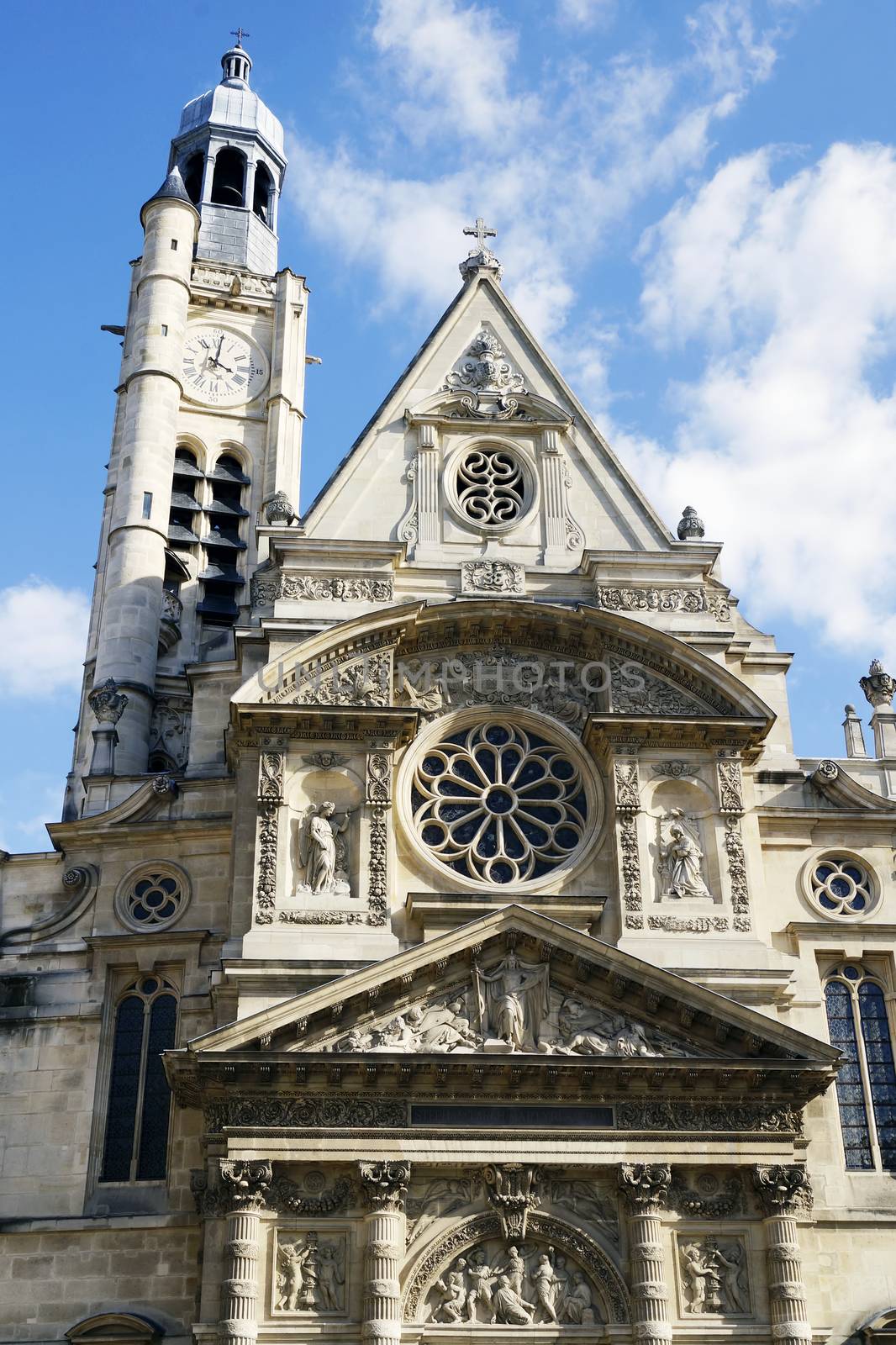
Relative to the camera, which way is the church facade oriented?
toward the camera
